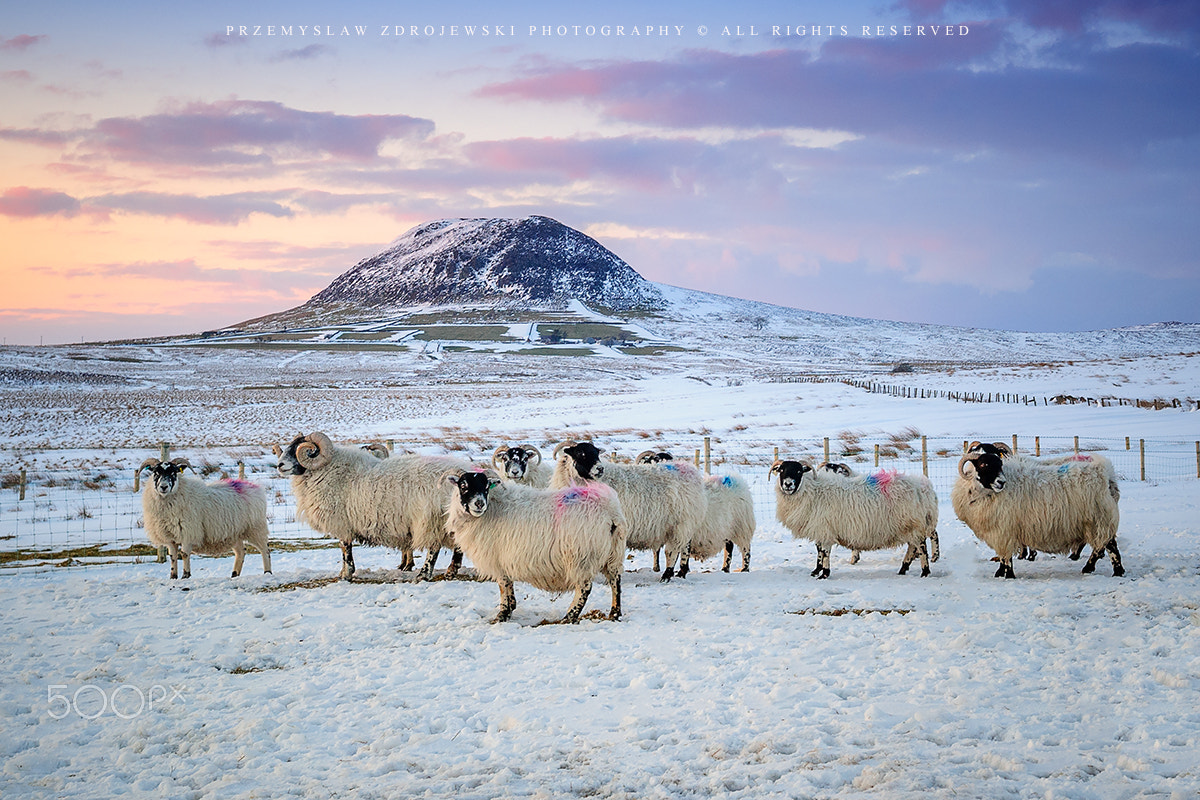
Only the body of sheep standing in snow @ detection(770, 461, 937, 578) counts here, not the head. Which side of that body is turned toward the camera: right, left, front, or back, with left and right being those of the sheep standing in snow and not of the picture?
left

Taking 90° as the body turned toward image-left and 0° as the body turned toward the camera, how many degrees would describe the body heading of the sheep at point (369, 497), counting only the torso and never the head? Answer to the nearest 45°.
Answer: approximately 90°

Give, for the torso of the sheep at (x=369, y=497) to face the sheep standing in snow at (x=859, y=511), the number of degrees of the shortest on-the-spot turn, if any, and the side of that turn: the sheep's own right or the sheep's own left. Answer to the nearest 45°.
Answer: approximately 180°

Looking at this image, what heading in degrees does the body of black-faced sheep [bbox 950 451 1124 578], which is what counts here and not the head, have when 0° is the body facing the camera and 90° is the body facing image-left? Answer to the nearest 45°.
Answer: approximately 90°

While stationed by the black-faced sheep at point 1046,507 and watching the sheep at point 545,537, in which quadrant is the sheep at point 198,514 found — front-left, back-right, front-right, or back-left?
front-right

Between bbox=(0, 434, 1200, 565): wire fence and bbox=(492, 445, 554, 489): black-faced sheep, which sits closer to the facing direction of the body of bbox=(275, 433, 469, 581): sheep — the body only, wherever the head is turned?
the wire fence

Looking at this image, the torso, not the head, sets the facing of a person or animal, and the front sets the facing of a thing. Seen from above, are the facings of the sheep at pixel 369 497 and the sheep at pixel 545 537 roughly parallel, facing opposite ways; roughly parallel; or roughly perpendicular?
roughly parallel

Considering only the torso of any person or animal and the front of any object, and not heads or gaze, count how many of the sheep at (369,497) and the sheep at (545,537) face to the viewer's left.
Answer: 2
